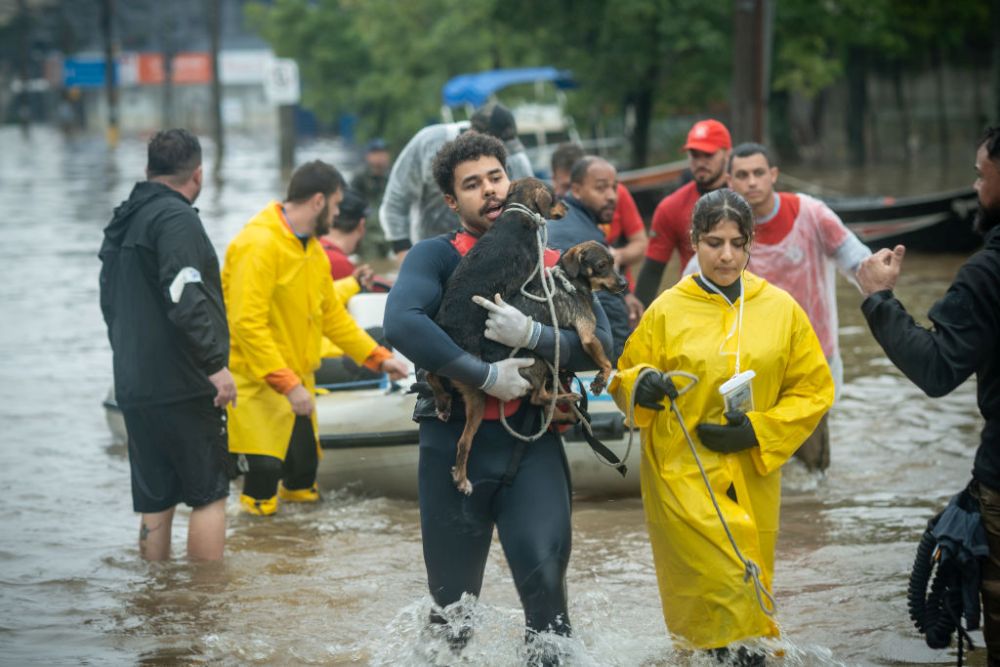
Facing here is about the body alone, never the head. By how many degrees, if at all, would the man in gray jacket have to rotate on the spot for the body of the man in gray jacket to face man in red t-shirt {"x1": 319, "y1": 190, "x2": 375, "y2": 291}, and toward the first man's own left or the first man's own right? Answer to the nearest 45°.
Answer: approximately 135° to the first man's own left

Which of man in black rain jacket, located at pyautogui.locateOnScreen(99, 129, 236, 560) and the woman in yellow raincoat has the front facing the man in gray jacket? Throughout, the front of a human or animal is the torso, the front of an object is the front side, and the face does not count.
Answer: the man in black rain jacket

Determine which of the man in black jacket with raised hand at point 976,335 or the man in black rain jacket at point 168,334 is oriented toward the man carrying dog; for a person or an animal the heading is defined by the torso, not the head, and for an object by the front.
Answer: the man in black jacket with raised hand at point 976,335

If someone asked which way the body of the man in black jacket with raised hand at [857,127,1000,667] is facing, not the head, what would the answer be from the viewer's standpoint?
to the viewer's left

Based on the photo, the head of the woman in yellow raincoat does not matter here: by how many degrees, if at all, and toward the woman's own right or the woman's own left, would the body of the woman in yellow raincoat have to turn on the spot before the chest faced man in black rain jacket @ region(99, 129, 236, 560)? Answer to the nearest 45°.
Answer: approximately 135° to the woman's own right

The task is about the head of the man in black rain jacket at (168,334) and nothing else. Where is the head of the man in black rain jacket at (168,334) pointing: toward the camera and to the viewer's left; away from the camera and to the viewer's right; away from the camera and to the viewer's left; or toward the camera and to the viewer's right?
away from the camera and to the viewer's right

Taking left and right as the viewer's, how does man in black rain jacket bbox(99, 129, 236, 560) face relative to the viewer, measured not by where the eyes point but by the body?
facing away from the viewer and to the right of the viewer

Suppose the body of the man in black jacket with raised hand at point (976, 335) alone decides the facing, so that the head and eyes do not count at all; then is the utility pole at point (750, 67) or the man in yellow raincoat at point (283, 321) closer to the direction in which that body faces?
the man in yellow raincoat
